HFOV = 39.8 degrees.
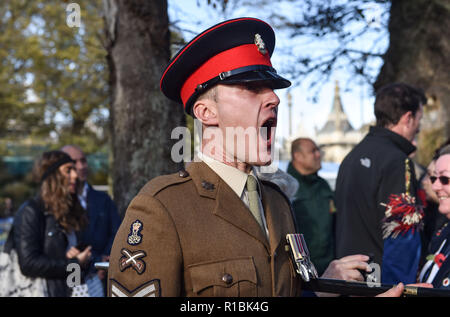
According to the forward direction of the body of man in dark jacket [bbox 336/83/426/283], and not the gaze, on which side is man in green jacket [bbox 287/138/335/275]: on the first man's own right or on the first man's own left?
on the first man's own left

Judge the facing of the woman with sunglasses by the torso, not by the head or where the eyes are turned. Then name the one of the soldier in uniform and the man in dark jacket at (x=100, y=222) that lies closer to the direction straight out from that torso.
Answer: the soldier in uniform

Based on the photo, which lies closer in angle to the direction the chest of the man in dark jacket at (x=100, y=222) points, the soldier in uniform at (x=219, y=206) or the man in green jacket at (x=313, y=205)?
the soldier in uniform

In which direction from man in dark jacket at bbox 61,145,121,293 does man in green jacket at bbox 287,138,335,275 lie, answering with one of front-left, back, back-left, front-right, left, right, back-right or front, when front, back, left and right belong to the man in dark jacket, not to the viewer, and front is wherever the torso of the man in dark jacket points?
front-left

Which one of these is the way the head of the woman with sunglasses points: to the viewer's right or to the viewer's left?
to the viewer's left

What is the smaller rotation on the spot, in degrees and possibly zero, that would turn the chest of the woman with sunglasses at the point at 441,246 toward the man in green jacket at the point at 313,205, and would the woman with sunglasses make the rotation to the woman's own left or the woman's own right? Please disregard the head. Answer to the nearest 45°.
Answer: approximately 90° to the woman's own right

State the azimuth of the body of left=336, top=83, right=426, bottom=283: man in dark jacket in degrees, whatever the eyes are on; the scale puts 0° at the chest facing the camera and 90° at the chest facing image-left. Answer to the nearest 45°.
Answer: approximately 225°

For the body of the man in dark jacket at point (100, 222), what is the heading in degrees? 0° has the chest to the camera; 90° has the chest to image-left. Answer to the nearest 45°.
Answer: approximately 45°

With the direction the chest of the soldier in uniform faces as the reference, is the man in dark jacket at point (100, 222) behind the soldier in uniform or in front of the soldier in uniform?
behind
